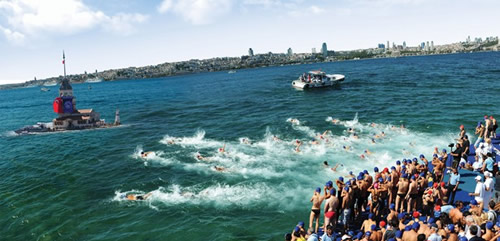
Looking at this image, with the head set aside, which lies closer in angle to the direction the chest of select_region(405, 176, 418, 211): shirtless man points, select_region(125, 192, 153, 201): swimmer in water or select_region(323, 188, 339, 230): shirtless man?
the swimmer in water

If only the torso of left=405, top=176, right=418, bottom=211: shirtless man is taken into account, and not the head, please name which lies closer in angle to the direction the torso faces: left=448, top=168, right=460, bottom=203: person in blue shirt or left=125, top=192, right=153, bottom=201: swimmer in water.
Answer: the swimmer in water

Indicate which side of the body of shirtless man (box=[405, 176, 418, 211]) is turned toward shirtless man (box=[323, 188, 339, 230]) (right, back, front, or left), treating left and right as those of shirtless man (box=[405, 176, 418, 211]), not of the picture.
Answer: left

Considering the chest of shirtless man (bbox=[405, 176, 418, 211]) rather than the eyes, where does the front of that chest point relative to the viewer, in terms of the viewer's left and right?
facing away from the viewer and to the left of the viewer

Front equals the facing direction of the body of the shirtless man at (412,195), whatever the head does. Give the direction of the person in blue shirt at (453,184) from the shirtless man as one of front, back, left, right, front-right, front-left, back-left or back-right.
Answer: right
